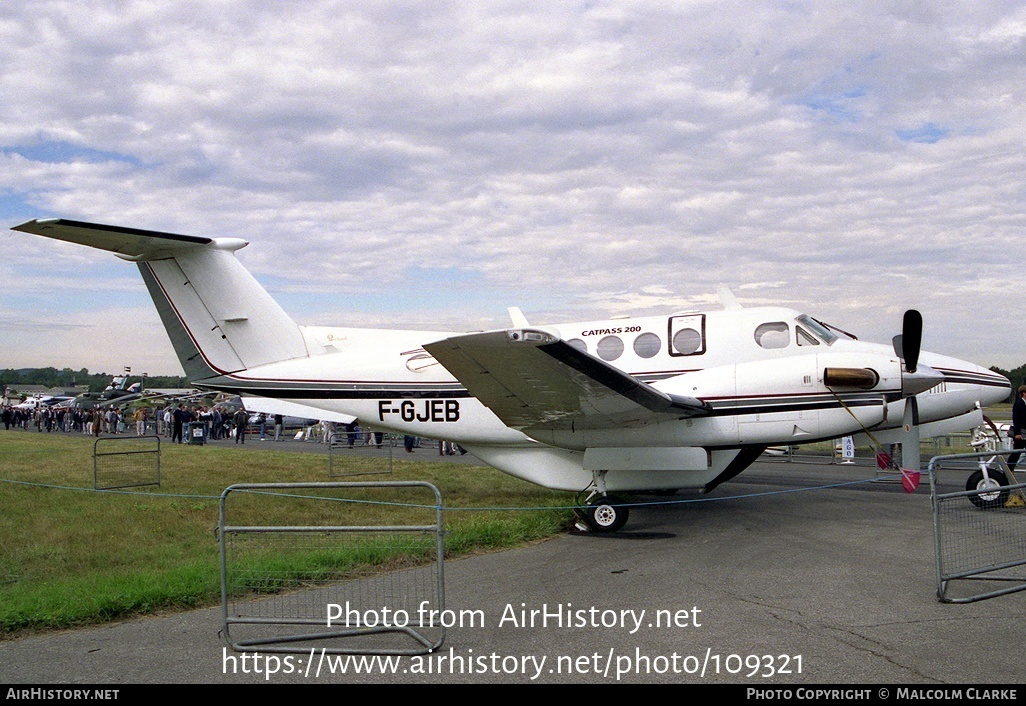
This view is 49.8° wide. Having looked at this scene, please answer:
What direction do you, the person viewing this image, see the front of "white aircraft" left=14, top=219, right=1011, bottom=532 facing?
facing to the right of the viewer

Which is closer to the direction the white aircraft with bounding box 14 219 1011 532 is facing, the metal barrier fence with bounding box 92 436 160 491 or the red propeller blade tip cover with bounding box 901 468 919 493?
the red propeller blade tip cover

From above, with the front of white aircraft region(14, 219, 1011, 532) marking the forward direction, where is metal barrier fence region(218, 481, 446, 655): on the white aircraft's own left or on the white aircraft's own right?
on the white aircraft's own right

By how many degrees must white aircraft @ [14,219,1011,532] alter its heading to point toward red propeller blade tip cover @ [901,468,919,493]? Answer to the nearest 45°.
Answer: approximately 45° to its right

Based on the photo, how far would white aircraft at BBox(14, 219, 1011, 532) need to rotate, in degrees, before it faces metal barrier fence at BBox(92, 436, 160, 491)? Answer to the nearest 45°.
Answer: approximately 135° to its left
